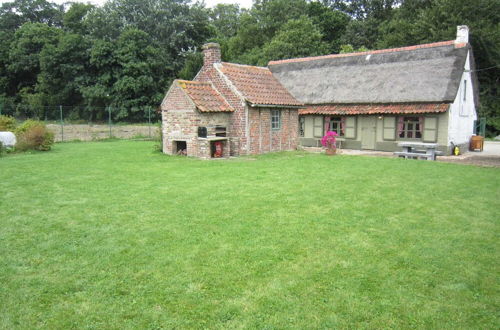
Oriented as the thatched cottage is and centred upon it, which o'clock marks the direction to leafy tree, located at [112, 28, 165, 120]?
The leafy tree is roughly at 3 o'clock from the thatched cottage.

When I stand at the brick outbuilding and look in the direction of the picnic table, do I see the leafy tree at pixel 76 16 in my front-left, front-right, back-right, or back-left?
back-left

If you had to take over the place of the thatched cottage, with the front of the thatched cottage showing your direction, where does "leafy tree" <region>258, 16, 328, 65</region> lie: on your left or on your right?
on your right

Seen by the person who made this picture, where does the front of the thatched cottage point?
facing the viewer and to the left of the viewer

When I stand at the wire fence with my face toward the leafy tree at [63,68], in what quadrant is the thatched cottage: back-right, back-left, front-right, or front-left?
back-right

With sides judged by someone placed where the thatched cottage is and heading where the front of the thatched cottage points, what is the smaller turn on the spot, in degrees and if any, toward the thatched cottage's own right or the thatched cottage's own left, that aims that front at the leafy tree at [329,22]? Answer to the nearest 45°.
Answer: approximately 135° to the thatched cottage's own right

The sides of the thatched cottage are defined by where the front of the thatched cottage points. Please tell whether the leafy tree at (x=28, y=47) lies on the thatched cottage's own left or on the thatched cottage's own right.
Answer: on the thatched cottage's own right

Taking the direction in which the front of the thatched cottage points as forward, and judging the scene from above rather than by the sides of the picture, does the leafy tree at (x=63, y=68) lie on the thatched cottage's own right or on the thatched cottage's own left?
on the thatched cottage's own right

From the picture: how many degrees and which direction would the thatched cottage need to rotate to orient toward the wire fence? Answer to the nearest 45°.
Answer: approximately 45° to its right

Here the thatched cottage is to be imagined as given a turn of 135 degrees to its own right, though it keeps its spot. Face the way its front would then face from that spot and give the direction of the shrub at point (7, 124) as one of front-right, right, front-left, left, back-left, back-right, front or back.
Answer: left

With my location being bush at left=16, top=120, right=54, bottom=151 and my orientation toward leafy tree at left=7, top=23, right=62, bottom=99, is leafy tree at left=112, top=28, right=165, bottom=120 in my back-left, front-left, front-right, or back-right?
front-right

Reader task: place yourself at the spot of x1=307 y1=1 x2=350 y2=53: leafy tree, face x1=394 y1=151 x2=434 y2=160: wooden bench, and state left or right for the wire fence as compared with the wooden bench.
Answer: right

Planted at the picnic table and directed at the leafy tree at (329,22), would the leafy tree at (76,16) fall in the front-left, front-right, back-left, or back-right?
front-left

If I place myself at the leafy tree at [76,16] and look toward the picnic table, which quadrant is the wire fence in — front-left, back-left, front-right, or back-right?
front-right
